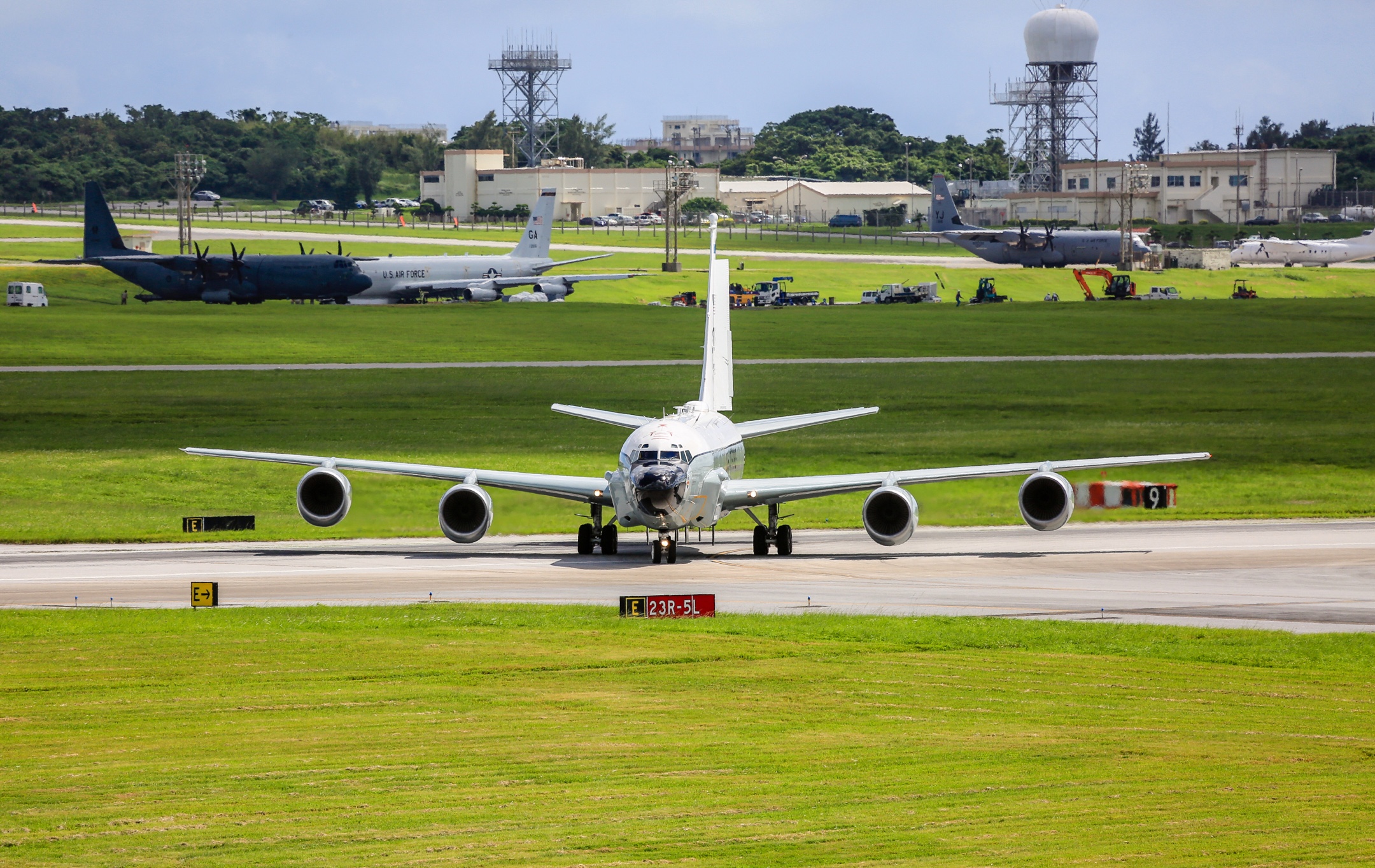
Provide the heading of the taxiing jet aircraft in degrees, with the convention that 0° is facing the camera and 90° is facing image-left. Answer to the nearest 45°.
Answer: approximately 0°

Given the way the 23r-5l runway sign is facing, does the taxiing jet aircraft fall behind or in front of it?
behind

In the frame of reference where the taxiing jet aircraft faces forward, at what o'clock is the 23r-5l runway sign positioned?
The 23r-5l runway sign is roughly at 12 o'clock from the taxiing jet aircraft.

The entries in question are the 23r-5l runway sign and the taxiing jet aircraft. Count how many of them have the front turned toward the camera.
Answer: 2
